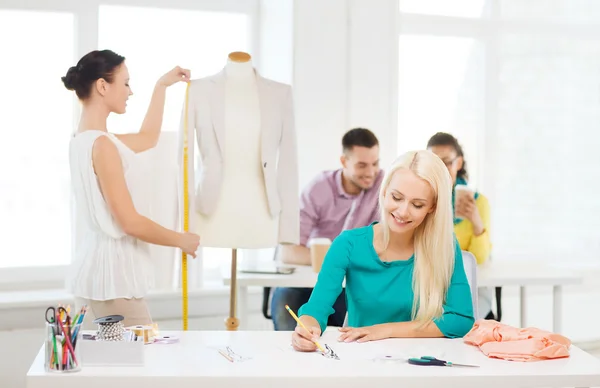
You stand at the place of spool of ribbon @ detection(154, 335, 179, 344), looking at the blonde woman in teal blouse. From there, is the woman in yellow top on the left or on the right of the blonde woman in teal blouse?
left

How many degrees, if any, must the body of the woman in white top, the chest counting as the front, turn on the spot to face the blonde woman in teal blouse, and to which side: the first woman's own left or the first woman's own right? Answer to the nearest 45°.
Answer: approximately 45° to the first woman's own right

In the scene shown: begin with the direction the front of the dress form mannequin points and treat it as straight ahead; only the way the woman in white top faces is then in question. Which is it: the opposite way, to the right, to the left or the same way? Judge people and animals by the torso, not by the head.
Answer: to the left

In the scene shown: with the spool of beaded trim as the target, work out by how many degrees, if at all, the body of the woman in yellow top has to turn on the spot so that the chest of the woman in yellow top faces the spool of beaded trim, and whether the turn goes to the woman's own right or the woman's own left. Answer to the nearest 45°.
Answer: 0° — they already face it

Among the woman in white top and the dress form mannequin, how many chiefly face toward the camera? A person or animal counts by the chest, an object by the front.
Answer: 1

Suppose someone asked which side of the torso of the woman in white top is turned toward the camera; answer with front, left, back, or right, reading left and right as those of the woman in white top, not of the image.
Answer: right

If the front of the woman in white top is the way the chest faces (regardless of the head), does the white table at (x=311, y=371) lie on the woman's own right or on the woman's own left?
on the woman's own right

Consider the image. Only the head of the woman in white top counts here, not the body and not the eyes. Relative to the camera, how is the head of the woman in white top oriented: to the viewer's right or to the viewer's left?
to the viewer's right

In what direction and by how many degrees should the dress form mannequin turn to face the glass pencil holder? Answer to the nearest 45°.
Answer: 0° — it already faces it

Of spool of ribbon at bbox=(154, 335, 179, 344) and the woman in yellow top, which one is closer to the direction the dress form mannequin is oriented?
the spool of ribbon

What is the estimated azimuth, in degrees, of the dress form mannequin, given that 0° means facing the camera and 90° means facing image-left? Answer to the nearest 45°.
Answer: approximately 0°
